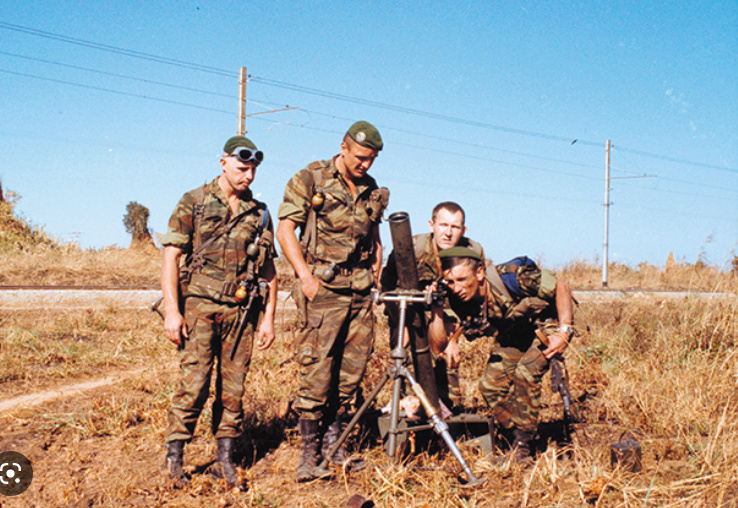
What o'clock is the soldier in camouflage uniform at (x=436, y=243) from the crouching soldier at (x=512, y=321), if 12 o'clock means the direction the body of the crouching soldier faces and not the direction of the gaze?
The soldier in camouflage uniform is roughly at 2 o'clock from the crouching soldier.

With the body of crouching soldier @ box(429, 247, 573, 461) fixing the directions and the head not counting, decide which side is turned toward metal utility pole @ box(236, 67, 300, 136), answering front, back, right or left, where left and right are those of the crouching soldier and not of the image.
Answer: right

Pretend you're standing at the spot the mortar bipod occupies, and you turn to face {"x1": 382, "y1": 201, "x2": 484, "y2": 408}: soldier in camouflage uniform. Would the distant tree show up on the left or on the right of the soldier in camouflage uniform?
left

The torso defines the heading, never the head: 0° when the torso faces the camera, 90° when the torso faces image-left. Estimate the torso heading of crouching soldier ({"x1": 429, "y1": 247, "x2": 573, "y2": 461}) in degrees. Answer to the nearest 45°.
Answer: approximately 45°

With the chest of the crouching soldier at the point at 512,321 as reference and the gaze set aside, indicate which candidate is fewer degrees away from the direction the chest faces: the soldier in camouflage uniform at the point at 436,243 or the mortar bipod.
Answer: the mortar bipod

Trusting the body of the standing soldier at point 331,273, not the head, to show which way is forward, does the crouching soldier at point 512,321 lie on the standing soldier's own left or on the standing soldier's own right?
on the standing soldier's own left

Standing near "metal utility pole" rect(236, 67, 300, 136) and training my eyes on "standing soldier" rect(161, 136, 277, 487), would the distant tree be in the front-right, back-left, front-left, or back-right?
back-right

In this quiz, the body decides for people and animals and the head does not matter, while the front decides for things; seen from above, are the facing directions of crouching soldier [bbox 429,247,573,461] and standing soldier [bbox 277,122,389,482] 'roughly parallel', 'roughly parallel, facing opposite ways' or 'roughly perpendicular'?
roughly perpendicular

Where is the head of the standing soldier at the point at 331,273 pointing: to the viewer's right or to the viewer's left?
to the viewer's right

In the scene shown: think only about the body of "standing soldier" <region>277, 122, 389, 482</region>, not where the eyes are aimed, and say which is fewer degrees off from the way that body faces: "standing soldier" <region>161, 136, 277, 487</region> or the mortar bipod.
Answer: the mortar bipod

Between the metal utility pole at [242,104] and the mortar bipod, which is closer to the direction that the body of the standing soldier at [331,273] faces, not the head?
the mortar bipod
